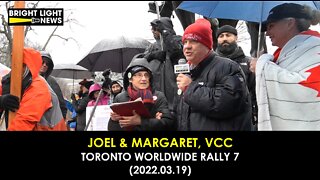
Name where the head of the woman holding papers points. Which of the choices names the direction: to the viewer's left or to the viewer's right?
to the viewer's right

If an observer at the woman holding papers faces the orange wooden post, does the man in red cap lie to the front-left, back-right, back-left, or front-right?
back-left

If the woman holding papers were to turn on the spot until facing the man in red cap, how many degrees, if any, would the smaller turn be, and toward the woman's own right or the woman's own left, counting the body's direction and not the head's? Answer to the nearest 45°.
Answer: approximately 45° to the woman's own left

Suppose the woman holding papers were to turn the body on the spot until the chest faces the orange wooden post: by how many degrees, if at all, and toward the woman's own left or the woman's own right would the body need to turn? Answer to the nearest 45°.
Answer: approximately 90° to the woman's own right

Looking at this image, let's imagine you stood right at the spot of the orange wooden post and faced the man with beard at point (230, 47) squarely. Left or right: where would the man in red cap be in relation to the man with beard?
right

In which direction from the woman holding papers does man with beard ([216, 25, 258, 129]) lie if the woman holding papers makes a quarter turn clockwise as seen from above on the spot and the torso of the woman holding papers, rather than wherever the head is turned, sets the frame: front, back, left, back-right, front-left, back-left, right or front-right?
back-right

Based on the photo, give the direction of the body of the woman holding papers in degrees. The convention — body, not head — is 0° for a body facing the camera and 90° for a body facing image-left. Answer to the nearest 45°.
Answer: approximately 0°
